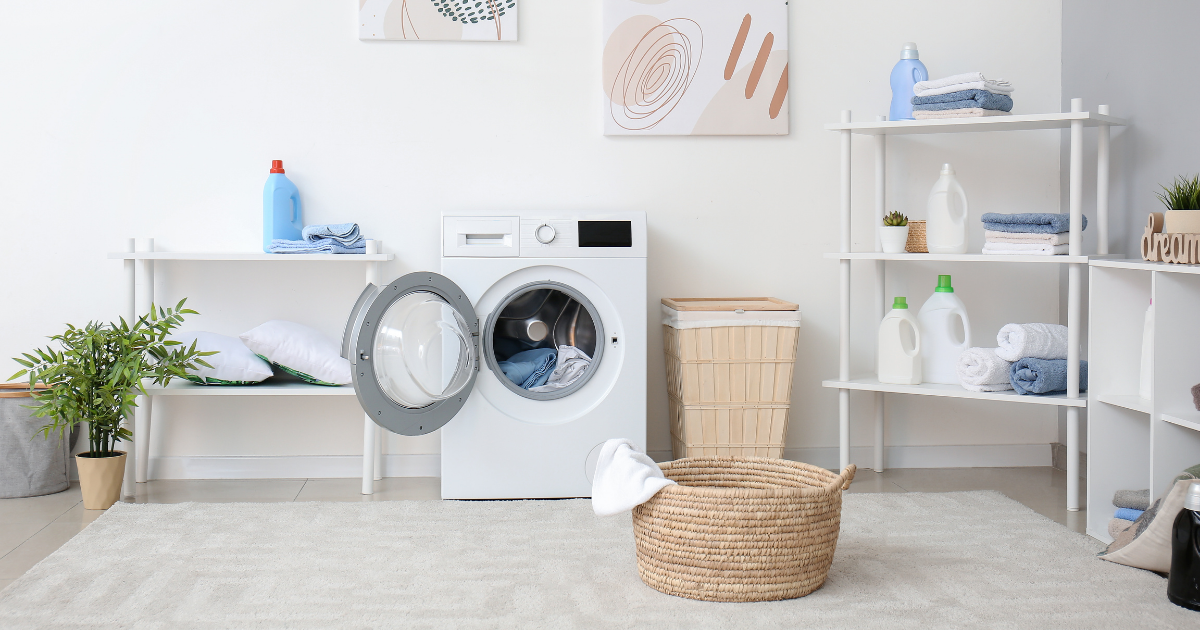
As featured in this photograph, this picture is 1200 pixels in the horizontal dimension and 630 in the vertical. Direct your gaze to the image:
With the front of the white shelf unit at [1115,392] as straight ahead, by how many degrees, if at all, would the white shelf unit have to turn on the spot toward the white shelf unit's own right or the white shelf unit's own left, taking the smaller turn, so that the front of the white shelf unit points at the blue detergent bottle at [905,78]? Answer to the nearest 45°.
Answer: approximately 90° to the white shelf unit's own right

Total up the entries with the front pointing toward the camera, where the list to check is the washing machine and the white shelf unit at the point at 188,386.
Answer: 2

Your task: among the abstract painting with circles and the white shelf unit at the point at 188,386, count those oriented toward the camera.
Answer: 2

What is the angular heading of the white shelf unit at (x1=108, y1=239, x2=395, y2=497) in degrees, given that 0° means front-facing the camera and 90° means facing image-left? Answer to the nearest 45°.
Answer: approximately 0°

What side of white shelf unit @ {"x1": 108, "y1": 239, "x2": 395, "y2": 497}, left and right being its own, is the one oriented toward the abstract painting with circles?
left

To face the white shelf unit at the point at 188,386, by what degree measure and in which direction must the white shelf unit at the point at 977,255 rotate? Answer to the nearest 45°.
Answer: approximately 45° to its right

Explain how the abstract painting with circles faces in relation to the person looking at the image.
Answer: facing the viewer

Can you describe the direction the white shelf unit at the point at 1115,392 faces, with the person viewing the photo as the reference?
facing the viewer and to the left of the viewer

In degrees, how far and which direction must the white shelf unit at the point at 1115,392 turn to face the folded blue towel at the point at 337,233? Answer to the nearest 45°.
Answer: approximately 45° to its right

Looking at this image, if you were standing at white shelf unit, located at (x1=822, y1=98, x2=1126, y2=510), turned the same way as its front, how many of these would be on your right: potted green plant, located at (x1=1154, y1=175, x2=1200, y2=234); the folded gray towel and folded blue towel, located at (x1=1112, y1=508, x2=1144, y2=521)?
0

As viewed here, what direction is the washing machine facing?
toward the camera

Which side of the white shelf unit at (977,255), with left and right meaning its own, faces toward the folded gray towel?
left

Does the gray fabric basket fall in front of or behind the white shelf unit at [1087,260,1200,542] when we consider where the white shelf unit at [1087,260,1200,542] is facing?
in front

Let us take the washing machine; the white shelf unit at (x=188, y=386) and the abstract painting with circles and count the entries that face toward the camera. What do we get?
3

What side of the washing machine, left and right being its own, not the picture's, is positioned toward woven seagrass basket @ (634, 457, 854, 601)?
front

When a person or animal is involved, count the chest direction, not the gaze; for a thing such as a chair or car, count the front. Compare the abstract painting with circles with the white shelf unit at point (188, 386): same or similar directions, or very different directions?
same or similar directions
